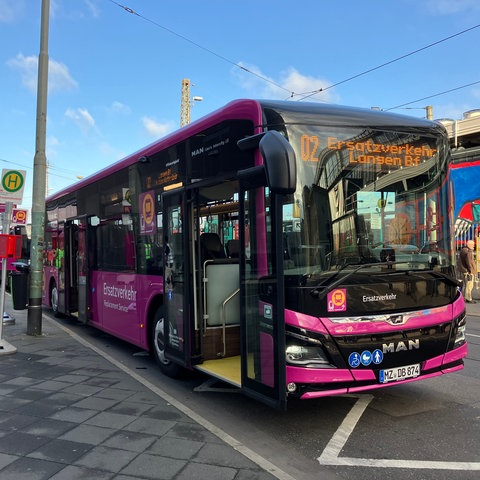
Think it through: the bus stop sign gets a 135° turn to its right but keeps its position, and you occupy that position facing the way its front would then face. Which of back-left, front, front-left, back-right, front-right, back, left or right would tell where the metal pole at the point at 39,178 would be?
right

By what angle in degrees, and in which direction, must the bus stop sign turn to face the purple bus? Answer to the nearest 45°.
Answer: approximately 45° to its left

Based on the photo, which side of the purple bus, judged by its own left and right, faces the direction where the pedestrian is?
left

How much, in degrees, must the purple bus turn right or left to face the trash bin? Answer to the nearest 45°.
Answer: approximately 180°

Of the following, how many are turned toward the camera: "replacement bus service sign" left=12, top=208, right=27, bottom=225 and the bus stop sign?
2

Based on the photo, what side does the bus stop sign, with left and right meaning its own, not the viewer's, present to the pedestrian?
left

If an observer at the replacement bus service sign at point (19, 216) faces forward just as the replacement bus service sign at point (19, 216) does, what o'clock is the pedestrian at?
The pedestrian is roughly at 10 o'clock from the replacement bus service sign.

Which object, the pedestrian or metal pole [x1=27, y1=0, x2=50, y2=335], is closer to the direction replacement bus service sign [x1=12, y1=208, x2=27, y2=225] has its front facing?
the metal pole
